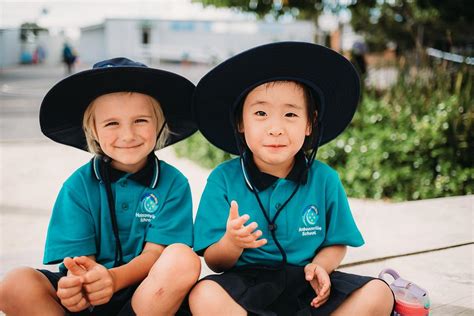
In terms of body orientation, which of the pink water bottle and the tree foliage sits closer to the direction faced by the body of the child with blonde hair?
the pink water bottle

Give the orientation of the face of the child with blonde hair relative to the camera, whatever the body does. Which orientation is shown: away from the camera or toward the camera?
toward the camera

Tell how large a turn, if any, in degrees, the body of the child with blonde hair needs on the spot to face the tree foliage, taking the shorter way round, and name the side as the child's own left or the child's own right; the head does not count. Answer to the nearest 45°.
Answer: approximately 135° to the child's own left

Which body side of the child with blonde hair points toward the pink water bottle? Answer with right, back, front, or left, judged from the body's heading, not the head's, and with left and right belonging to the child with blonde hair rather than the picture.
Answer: left

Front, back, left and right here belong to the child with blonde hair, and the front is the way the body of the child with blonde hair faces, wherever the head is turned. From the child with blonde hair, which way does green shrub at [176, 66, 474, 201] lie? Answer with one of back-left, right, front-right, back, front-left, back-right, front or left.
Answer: back-left

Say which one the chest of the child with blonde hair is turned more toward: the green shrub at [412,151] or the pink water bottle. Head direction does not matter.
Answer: the pink water bottle

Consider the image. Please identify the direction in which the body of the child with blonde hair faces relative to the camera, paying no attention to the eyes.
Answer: toward the camera
